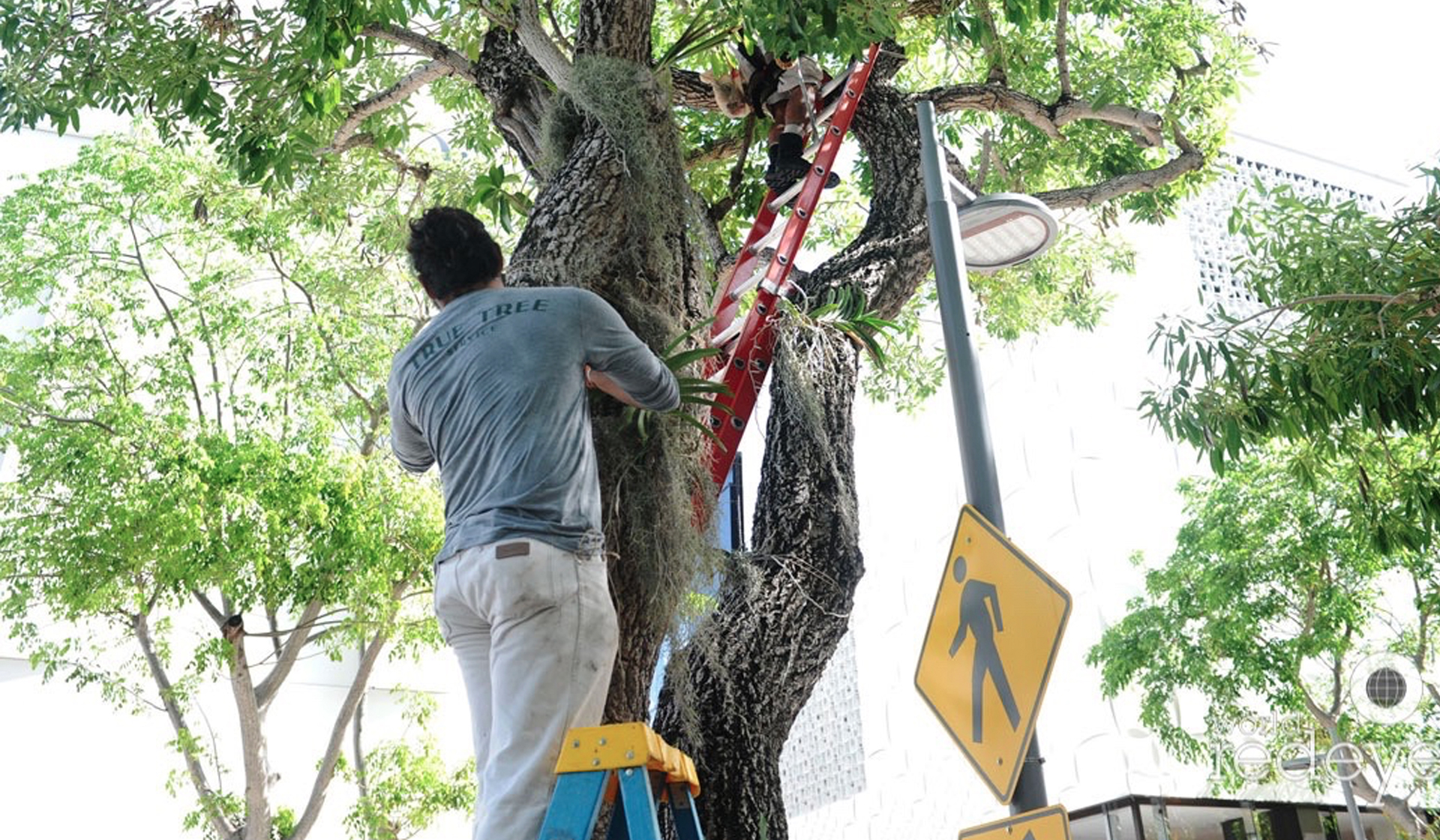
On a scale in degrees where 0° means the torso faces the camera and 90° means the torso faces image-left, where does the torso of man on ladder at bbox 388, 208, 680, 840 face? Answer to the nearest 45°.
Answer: approximately 225°

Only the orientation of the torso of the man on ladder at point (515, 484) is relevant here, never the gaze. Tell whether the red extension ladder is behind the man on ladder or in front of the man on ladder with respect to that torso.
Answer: in front

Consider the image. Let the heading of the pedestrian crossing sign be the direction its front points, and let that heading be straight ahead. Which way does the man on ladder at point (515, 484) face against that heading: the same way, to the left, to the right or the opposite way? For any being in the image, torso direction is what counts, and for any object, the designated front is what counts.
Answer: the opposite way

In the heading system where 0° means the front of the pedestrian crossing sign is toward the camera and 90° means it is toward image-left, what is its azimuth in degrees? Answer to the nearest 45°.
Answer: approximately 45°

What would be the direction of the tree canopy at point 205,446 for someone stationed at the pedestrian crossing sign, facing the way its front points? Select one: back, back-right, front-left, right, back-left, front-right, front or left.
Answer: right

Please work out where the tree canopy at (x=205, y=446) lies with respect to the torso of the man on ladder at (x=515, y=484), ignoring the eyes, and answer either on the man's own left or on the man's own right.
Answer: on the man's own left

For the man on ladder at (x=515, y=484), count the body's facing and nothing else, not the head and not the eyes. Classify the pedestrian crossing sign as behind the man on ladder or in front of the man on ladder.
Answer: in front

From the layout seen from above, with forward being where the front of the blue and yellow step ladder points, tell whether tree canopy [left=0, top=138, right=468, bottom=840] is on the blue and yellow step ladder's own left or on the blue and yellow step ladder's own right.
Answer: on the blue and yellow step ladder's own right
